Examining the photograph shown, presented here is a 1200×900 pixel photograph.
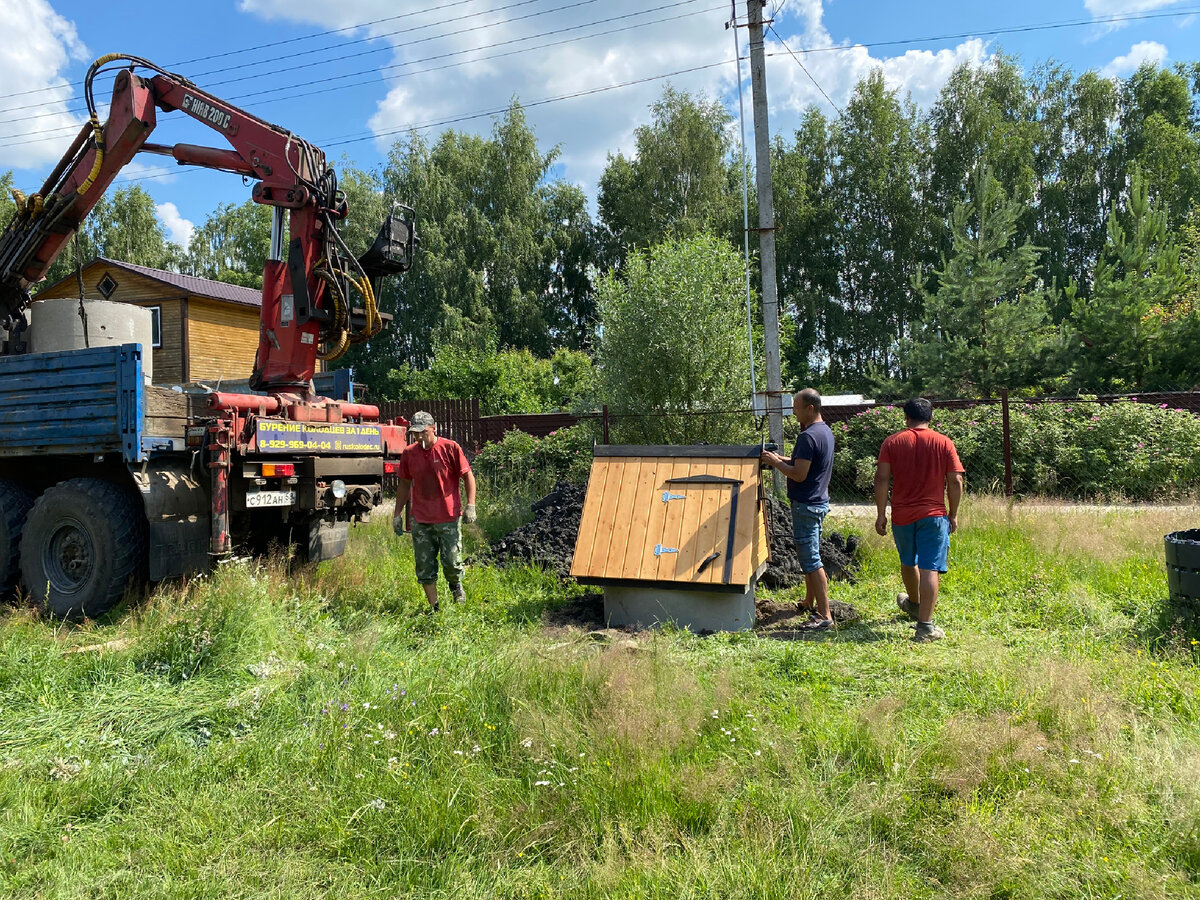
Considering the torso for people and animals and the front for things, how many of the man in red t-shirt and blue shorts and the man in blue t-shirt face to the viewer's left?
1

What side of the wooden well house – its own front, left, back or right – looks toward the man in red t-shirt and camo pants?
right

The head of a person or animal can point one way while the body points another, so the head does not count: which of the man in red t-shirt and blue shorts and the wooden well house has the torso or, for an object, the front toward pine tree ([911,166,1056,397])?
the man in red t-shirt and blue shorts

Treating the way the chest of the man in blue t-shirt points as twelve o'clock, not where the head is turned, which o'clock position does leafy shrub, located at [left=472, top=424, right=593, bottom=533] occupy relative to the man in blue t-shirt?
The leafy shrub is roughly at 2 o'clock from the man in blue t-shirt.

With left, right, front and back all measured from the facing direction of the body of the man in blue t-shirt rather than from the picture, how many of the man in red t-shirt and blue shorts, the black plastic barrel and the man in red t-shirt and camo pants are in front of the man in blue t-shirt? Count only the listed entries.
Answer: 1

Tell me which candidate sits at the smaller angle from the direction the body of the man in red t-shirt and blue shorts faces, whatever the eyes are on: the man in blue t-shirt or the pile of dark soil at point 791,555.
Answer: the pile of dark soil

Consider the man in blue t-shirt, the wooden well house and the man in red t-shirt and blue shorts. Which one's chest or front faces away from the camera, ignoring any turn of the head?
the man in red t-shirt and blue shorts

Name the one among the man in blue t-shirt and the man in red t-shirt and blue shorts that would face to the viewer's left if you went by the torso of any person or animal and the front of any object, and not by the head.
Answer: the man in blue t-shirt

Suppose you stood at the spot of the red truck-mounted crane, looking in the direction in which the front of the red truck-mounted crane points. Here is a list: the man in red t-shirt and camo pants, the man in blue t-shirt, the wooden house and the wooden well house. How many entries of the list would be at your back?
3

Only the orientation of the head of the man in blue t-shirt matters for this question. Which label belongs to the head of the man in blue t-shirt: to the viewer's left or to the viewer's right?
to the viewer's left

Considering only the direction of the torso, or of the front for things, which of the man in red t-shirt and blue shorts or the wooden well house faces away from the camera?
the man in red t-shirt and blue shorts

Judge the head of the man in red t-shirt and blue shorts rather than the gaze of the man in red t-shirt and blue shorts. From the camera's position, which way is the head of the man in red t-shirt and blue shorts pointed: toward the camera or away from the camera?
away from the camera

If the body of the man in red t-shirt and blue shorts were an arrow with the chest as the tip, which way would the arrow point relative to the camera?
away from the camera

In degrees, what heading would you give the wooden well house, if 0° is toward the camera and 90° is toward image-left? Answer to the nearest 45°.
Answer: approximately 0°
